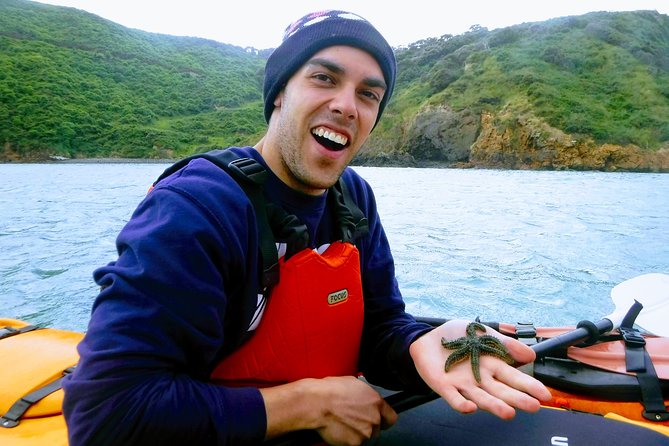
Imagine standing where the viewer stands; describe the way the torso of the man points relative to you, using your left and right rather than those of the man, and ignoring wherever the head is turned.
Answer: facing the viewer and to the right of the viewer
